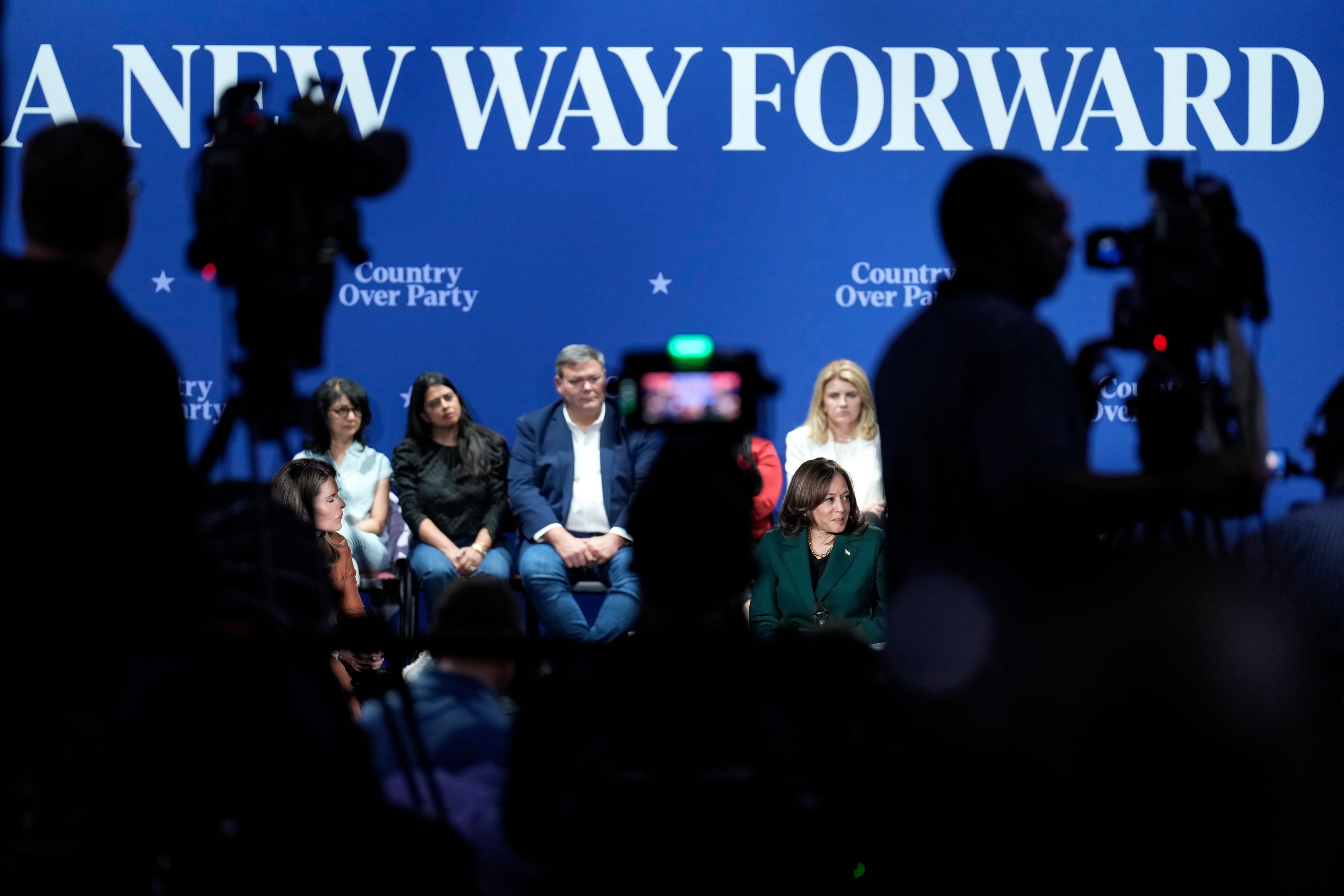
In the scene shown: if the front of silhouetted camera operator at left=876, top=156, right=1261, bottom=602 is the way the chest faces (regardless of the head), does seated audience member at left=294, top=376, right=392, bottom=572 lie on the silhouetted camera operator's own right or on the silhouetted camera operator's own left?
on the silhouetted camera operator's own left

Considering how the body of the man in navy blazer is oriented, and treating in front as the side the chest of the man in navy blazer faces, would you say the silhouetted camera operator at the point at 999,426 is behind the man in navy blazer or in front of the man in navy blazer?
in front

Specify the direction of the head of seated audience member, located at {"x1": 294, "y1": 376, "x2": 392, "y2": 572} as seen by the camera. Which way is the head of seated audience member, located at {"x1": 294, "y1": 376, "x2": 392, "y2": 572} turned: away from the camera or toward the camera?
toward the camera

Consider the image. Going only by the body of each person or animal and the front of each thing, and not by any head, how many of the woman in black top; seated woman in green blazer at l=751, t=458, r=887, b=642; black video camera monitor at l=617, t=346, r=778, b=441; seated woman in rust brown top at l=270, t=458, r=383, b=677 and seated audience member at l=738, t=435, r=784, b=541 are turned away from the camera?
1

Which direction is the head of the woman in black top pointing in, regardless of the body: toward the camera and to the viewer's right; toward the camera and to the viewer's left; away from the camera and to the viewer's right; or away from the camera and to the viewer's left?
toward the camera and to the viewer's right

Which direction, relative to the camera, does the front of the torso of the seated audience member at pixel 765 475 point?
toward the camera

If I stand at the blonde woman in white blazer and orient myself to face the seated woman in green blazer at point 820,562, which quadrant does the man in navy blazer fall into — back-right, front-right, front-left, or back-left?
front-right

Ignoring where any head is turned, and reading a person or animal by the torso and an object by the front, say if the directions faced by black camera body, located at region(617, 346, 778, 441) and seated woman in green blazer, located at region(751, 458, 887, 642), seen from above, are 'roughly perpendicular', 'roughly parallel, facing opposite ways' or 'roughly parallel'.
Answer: roughly parallel, facing opposite ways

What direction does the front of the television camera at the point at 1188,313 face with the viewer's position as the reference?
facing away from the viewer

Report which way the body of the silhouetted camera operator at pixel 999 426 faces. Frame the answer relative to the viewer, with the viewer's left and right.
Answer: facing away from the viewer and to the right of the viewer

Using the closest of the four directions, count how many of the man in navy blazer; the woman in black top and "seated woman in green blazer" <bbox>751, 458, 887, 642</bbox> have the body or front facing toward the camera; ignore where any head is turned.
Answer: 3

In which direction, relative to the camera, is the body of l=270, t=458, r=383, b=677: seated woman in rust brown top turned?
to the viewer's right

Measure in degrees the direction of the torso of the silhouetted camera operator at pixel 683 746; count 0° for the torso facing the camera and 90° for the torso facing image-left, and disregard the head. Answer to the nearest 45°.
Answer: approximately 180°

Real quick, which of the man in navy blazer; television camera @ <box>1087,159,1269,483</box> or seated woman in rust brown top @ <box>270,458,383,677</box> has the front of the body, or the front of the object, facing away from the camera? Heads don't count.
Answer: the television camera

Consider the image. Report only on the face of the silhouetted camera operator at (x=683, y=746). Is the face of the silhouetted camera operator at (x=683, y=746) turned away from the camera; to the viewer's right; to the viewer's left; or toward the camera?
away from the camera

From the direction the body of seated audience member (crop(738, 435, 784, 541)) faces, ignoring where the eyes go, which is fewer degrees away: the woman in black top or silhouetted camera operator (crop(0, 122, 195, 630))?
the silhouetted camera operator

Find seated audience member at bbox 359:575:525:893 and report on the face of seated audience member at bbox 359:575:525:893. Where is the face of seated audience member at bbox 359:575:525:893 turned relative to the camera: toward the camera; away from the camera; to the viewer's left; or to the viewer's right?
away from the camera

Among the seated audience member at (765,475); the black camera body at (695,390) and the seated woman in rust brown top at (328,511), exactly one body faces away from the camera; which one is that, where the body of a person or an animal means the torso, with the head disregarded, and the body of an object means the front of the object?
the black camera body

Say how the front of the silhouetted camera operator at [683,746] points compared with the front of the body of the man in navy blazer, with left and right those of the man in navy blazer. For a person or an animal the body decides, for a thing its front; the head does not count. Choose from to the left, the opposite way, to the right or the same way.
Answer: the opposite way

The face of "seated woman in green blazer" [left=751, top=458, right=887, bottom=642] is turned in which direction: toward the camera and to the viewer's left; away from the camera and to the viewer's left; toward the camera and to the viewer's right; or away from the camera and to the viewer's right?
toward the camera and to the viewer's right

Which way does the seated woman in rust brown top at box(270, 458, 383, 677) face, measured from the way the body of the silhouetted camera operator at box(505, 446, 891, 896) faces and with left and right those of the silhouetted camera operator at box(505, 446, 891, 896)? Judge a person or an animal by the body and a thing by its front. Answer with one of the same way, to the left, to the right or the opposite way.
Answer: to the right

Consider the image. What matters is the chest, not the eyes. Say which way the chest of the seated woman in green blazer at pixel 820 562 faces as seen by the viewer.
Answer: toward the camera

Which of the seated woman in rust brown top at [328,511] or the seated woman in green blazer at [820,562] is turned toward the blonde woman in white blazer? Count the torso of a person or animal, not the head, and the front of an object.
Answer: the seated woman in rust brown top at [328,511]
